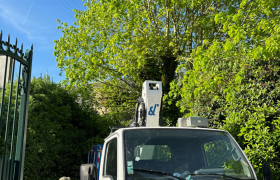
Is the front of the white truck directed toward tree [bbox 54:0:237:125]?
no

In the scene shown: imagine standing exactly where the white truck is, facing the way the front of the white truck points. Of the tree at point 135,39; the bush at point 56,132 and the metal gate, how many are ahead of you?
0

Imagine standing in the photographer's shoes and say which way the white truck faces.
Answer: facing the viewer and to the right of the viewer

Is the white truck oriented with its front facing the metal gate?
no

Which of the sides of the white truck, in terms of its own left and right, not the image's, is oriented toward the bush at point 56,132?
back

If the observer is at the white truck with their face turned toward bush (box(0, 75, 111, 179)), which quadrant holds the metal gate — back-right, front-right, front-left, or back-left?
front-left
